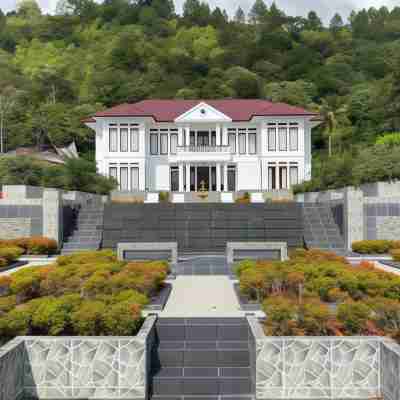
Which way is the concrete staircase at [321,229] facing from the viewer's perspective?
toward the camera

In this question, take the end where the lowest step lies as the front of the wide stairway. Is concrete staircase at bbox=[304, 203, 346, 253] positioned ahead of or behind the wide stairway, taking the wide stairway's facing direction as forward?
behind

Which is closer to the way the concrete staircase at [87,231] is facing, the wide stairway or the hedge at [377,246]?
the wide stairway

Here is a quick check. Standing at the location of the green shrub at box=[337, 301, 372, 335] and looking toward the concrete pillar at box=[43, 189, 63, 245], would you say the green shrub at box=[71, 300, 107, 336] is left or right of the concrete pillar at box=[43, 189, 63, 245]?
left

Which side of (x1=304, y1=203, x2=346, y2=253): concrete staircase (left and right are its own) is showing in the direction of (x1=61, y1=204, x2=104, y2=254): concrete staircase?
right

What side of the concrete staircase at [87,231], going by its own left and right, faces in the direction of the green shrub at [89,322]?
front

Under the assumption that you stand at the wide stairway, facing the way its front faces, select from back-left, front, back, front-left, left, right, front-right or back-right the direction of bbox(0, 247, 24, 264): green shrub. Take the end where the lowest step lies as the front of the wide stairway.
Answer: back-right

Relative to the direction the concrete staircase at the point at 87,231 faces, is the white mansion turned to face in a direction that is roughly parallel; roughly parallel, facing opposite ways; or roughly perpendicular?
roughly parallel

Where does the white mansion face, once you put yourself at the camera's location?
facing the viewer

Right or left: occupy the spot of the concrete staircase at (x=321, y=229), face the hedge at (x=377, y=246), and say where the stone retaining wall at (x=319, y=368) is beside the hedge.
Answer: right

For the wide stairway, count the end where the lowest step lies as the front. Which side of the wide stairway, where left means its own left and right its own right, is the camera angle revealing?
front

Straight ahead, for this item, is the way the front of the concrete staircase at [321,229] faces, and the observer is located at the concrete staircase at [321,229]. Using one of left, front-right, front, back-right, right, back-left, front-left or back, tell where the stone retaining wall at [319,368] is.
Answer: front

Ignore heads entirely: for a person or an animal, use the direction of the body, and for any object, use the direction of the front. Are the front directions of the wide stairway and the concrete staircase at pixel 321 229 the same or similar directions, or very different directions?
same or similar directions
